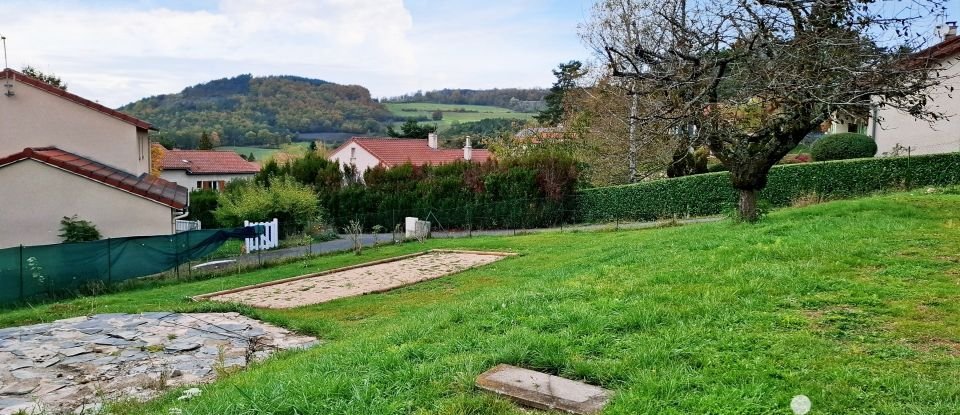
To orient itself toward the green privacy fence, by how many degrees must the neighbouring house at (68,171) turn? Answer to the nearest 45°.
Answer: approximately 90° to its right

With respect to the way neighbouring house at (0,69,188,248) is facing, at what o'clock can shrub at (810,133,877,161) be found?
The shrub is roughly at 1 o'clock from the neighbouring house.

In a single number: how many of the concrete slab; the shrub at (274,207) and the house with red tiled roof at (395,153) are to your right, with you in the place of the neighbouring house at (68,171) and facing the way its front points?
1

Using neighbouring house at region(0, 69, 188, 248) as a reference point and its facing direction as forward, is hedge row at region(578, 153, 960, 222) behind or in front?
in front

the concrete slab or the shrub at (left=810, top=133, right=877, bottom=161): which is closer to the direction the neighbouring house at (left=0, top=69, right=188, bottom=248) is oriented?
the shrub

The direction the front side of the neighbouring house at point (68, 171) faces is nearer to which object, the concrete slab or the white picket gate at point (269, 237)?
the white picket gate

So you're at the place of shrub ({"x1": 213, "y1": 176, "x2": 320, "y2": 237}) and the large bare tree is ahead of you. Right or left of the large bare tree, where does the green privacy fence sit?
right

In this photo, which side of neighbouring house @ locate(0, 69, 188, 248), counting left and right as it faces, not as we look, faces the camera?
right
